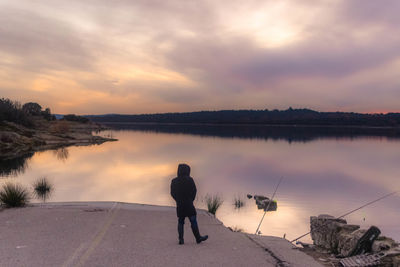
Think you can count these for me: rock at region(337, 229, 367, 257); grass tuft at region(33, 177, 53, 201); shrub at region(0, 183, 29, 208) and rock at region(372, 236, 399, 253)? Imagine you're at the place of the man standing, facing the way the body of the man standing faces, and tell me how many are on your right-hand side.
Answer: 2

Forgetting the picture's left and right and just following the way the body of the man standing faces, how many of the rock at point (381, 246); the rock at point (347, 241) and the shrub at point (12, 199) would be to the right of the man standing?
2

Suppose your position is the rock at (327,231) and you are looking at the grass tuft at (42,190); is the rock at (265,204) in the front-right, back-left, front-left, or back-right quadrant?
front-right

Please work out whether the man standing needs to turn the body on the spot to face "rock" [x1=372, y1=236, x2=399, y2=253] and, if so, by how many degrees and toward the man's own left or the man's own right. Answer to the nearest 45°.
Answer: approximately 90° to the man's own right

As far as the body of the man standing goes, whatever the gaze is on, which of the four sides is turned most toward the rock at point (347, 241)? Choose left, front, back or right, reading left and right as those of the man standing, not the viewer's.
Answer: right

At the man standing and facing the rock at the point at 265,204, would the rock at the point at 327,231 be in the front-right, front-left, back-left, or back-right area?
front-right

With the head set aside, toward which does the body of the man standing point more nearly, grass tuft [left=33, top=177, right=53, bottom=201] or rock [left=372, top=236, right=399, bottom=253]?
the grass tuft

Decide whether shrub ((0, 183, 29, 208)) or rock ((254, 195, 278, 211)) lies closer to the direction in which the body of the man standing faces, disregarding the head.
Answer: the rock

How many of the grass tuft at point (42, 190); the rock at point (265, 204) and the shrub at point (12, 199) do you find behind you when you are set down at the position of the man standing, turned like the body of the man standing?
0

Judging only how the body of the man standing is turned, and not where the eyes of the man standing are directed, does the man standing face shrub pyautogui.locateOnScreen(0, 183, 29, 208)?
no

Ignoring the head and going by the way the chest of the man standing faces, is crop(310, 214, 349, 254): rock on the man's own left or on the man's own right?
on the man's own right

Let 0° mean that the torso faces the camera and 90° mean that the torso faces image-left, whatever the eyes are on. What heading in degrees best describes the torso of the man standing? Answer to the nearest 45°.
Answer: approximately 180°

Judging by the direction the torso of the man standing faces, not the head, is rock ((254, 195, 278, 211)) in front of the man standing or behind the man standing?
in front

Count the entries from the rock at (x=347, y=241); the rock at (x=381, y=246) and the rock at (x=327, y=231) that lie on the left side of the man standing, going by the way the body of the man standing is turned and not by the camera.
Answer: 0
